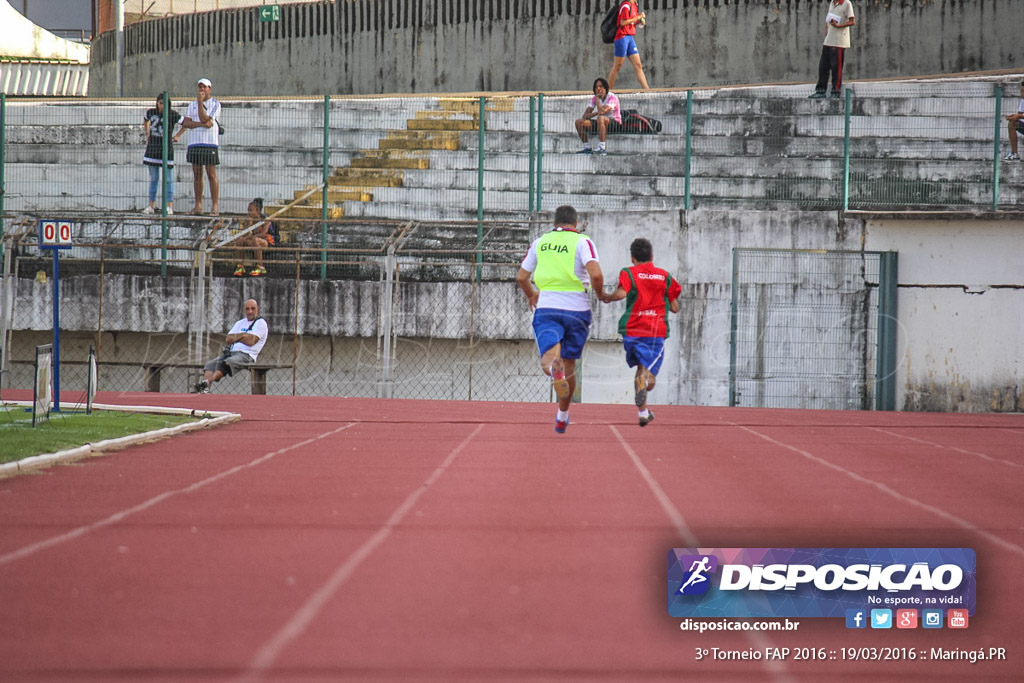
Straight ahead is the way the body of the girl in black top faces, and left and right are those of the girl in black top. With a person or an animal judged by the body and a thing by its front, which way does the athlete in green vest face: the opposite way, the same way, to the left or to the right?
the opposite way

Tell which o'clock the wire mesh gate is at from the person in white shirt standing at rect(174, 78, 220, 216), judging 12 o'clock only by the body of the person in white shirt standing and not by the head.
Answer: The wire mesh gate is roughly at 10 o'clock from the person in white shirt standing.

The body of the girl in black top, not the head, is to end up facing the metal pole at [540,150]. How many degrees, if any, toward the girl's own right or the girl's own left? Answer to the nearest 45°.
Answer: approximately 45° to the girl's own left

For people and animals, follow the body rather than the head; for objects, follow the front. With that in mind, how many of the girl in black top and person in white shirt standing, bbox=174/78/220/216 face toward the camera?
2

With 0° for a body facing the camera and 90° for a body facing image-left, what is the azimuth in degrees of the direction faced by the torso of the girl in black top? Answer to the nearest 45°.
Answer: approximately 0°

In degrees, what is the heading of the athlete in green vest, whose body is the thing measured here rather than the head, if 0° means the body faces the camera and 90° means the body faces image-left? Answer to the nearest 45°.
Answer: approximately 180°

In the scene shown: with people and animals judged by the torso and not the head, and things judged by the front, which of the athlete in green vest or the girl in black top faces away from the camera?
the athlete in green vest

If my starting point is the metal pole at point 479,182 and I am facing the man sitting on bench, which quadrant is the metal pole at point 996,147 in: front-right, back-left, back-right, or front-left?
back-left

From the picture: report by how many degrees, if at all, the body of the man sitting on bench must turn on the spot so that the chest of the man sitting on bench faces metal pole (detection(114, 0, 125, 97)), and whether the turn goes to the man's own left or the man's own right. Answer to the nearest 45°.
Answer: approximately 135° to the man's own right

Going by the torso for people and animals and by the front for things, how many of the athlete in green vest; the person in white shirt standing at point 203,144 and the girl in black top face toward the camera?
2

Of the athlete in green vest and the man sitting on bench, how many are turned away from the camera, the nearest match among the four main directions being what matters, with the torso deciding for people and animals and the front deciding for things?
1

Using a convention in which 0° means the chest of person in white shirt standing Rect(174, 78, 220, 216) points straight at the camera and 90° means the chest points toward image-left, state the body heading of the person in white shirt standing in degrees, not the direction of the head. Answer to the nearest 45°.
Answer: approximately 0°

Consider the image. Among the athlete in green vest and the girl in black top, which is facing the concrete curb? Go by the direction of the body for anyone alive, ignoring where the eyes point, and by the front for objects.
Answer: the girl in black top

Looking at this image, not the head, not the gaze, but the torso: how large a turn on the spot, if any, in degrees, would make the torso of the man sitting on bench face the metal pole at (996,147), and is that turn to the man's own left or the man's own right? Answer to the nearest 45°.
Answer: approximately 135° to the man's own left

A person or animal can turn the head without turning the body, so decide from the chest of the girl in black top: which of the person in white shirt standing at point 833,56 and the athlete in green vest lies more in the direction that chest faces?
the athlete in green vest

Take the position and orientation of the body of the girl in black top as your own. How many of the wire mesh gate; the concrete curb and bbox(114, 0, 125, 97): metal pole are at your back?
1
